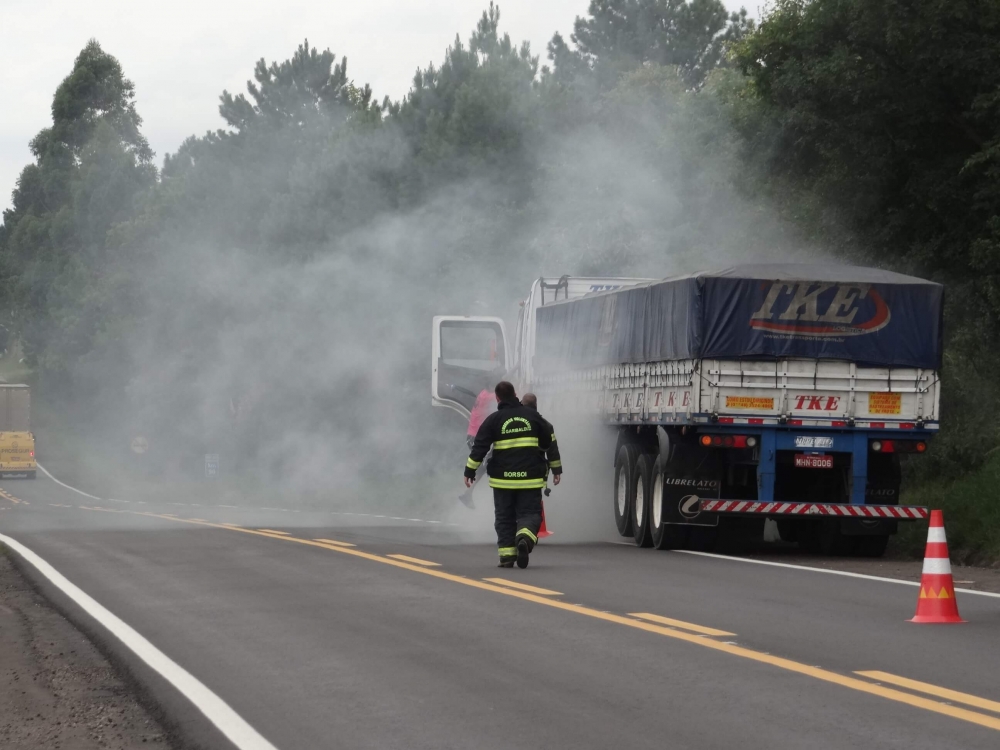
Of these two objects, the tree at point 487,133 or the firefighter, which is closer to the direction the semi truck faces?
the tree

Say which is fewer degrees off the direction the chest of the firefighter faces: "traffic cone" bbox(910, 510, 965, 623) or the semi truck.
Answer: the semi truck

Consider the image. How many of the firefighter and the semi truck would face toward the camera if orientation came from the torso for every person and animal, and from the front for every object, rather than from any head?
0

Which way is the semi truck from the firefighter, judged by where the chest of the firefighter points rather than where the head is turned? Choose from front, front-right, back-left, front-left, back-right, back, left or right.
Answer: front-right

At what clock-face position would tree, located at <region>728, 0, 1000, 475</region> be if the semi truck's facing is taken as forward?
The tree is roughly at 2 o'clock from the semi truck.

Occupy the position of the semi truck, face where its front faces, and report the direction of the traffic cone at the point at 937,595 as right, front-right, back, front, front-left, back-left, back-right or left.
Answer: back-left

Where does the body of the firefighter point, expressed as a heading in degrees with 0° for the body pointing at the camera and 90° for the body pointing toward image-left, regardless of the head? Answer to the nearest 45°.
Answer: approximately 180°

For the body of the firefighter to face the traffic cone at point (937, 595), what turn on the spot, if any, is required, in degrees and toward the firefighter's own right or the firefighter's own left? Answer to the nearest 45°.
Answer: approximately 135° to the firefighter's own right

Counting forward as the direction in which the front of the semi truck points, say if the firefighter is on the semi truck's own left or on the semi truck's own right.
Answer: on the semi truck's own left

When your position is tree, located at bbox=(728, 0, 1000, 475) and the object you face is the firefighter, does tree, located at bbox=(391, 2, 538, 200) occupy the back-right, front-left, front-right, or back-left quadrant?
back-right

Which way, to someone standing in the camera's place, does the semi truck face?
facing away from the viewer and to the left of the viewer

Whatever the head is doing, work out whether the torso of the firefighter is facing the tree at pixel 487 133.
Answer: yes

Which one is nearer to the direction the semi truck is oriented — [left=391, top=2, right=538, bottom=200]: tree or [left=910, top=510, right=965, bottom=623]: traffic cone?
the tree
